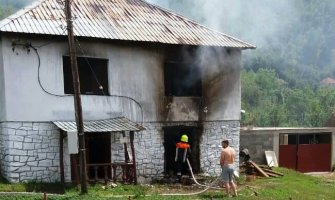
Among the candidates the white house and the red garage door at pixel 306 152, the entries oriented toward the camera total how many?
2

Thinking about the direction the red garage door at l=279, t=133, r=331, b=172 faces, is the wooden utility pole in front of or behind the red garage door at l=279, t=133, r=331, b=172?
in front

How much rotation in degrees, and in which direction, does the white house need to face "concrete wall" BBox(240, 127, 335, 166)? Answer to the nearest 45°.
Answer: approximately 135° to its left

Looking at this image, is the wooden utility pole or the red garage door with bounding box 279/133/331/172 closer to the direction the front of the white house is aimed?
the wooden utility pole

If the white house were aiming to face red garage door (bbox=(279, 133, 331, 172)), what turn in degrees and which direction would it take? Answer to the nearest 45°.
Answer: approximately 135° to its left

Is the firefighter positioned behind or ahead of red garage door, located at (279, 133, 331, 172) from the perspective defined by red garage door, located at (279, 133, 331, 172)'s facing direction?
ahead

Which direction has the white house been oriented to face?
toward the camera

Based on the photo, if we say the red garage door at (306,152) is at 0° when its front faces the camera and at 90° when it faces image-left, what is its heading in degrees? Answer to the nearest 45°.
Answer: approximately 0°
